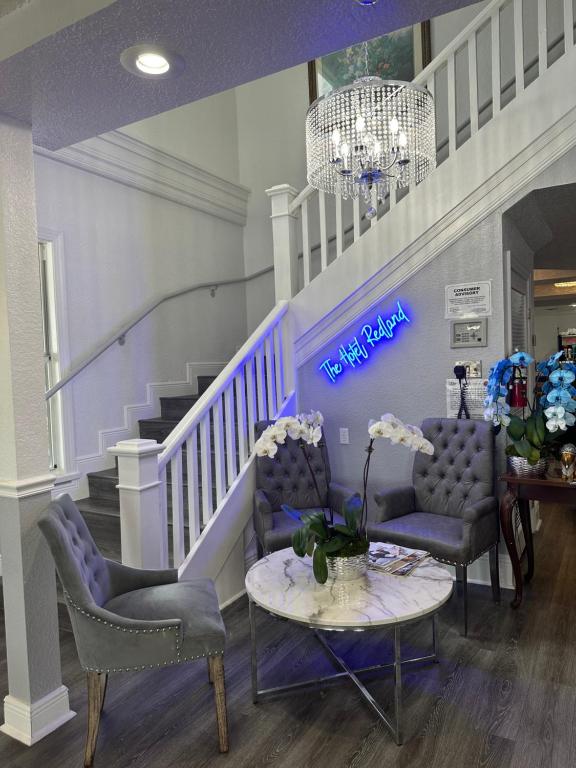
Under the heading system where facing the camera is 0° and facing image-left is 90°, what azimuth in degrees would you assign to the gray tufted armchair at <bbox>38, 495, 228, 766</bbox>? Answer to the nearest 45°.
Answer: approximately 270°

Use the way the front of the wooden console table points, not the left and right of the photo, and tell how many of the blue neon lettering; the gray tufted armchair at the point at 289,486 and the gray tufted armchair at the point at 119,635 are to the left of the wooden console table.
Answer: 0

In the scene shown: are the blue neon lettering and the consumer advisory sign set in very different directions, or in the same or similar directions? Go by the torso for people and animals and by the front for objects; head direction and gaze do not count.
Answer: same or similar directions

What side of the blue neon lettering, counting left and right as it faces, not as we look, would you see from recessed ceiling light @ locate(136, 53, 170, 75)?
front

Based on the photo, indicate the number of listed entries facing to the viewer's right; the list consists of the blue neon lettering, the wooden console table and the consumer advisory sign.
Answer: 0

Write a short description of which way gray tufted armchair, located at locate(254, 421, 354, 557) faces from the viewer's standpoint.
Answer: facing the viewer and to the right of the viewer

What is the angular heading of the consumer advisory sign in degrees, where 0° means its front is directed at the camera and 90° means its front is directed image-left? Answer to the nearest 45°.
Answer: approximately 0°

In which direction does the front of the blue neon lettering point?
toward the camera

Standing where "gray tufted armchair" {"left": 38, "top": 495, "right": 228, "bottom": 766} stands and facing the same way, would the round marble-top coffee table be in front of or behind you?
in front

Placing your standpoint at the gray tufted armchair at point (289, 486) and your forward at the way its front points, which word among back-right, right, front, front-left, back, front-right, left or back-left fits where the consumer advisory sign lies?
front-left

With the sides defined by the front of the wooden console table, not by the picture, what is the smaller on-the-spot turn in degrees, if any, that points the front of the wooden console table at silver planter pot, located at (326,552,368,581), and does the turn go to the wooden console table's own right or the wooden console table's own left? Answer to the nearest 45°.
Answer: approximately 45° to the wooden console table's own right

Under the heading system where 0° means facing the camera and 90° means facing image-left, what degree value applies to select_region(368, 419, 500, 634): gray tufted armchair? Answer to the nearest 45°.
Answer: approximately 45°

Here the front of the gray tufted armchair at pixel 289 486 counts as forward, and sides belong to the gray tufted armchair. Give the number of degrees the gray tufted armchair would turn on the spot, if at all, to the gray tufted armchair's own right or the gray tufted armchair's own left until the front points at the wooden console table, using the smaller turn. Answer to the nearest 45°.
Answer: approximately 45° to the gray tufted armchair's own left

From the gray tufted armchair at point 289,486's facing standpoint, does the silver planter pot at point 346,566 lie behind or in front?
in front
